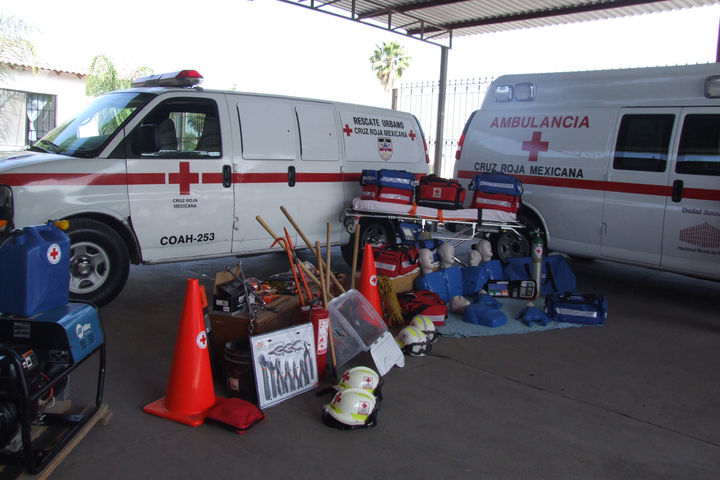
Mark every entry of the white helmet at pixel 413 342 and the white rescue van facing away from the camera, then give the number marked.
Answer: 0

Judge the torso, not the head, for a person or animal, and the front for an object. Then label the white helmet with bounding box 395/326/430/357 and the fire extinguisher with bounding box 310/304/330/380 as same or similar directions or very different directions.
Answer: same or similar directions

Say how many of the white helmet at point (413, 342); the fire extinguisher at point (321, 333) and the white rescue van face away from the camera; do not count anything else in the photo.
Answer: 0

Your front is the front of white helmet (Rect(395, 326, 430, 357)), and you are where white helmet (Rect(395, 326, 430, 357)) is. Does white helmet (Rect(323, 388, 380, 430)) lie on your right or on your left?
on your right

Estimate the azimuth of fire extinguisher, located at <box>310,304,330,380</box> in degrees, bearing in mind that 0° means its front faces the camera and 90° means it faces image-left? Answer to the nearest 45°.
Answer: approximately 315°

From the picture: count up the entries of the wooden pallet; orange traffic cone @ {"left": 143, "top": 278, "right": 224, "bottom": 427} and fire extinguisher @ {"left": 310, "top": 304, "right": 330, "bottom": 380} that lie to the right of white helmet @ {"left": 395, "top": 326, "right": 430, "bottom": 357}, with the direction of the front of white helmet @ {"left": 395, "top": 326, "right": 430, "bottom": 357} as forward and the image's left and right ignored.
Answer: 3

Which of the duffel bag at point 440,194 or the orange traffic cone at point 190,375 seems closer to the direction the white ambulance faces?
the orange traffic cone

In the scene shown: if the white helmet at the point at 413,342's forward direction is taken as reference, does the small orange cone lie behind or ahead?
behind

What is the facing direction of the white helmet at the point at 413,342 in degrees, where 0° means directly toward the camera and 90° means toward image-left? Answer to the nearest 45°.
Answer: approximately 315°

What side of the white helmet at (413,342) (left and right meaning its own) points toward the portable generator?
right

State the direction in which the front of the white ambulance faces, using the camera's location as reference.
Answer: facing the viewer and to the right of the viewer

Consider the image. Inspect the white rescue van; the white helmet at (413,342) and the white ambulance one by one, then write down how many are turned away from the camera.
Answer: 0

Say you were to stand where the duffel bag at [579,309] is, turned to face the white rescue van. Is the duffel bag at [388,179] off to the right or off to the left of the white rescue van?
right

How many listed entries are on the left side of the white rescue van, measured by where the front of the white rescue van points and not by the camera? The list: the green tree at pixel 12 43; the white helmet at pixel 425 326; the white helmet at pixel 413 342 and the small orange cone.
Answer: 3

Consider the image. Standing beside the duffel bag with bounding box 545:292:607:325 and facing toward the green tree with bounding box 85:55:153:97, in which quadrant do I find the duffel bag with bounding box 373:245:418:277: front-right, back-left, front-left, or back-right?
front-left

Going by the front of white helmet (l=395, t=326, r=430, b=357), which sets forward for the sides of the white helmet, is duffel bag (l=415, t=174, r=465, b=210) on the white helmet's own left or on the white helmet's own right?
on the white helmet's own left
